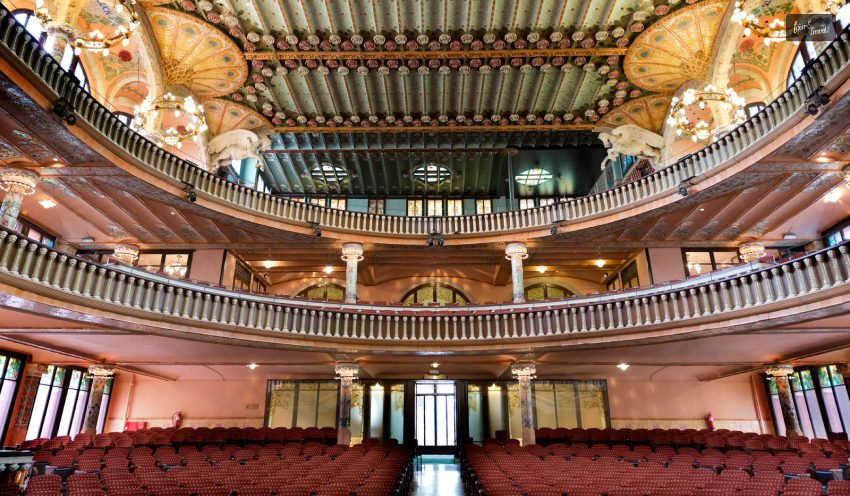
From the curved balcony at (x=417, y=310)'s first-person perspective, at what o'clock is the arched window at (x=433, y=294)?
The arched window is roughly at 6 o'clock from the curved balcony.

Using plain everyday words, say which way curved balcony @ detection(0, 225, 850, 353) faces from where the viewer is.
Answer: facing the viewer

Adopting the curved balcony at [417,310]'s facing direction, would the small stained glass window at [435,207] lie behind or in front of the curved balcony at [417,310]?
behind

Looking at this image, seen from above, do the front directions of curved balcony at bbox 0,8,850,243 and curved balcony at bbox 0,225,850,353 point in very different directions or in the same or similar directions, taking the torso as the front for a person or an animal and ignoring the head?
same or similar directions

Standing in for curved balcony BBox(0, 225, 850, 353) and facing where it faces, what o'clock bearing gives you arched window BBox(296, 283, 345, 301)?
The arched window is roughly at 5 o'clock from the curved balcony.

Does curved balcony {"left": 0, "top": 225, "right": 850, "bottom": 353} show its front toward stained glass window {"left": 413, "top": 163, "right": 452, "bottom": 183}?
no

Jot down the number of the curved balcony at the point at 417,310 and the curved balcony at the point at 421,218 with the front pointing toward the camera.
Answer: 2

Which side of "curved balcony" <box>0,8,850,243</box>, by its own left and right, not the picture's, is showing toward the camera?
front

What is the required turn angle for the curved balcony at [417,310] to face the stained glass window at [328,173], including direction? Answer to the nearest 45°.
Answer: approximately 135° to its right

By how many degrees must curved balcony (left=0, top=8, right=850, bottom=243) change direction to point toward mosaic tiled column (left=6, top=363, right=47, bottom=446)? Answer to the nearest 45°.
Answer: approximately 90° to its right

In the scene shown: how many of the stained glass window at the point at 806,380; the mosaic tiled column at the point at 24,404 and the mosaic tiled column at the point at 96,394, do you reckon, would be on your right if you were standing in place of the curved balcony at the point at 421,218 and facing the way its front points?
2

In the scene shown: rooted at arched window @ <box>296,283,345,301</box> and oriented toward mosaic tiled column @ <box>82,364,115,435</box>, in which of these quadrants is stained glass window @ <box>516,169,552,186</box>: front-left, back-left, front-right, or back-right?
back-left

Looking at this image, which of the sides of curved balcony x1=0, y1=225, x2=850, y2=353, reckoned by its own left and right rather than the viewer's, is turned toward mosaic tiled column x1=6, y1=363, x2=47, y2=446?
right

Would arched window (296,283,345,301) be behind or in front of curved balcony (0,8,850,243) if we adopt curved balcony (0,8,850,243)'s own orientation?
behind

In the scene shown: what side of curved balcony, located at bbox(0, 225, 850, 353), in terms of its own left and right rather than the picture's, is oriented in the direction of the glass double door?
back

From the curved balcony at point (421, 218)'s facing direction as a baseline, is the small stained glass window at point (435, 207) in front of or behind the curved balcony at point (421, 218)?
behind
